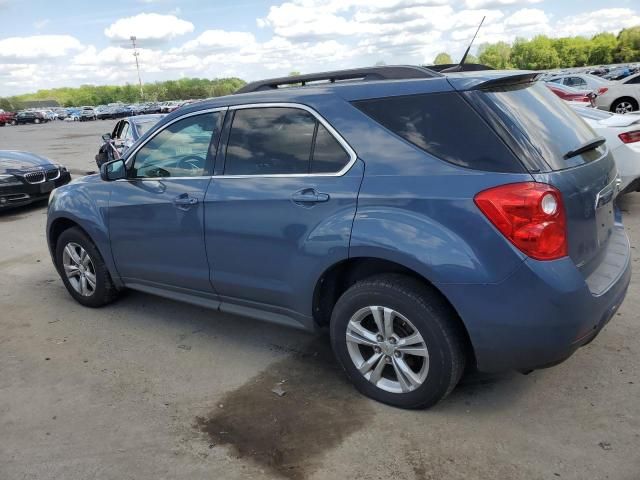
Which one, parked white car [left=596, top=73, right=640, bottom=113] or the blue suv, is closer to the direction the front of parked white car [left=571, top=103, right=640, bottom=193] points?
the parked white car

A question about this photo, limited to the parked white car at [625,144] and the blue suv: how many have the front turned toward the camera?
0

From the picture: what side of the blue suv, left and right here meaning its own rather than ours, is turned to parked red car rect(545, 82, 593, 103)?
right

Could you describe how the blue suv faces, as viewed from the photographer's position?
facing away from the viewer and to the left of the viewer

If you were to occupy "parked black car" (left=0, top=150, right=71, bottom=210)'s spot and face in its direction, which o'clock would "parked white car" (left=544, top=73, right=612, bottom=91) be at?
The parked white car is roughly at 10 o'clock from the parked black car.

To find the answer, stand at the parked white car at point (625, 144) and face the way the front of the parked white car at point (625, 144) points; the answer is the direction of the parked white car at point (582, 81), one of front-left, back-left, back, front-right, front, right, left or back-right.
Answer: front-right

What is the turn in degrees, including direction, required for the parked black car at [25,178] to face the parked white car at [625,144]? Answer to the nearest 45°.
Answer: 0° — it already faces it

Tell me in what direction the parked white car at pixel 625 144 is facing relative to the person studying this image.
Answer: facing away from the viewer and to the left of the viewer

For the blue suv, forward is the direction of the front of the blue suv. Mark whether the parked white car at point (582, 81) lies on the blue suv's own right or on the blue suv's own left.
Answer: on the blue suv's own right

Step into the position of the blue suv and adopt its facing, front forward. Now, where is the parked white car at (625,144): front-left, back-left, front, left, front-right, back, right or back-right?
right

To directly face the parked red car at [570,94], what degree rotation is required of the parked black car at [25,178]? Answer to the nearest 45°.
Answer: approximately 45° to its left

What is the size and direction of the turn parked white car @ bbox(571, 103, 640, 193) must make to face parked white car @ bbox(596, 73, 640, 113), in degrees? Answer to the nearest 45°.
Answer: approximately 45° to its right
